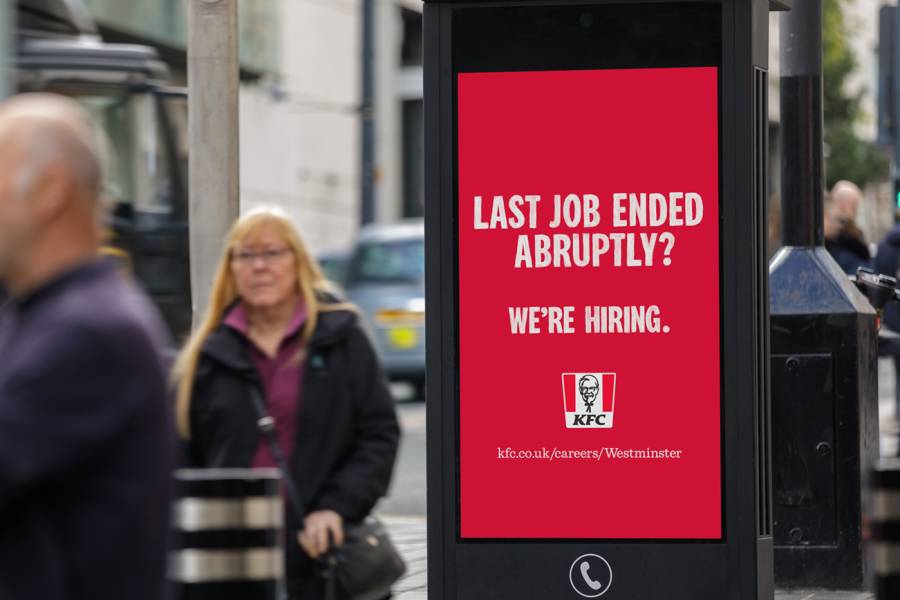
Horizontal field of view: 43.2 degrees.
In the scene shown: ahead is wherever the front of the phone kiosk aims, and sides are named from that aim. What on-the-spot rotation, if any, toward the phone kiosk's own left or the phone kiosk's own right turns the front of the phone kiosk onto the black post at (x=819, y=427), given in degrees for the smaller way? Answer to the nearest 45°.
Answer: approximately 135° to the phone kiosk's own left

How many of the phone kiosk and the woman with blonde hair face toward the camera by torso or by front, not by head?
2

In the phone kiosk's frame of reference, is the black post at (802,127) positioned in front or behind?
behind

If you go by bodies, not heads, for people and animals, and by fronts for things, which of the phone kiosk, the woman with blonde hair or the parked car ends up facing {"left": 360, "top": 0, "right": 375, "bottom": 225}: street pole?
the parked car

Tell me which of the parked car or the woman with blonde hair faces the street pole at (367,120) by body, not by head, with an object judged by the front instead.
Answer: the parked car

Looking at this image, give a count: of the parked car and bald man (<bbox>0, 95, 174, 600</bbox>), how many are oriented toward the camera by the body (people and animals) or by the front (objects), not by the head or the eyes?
0

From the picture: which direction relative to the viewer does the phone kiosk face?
toward the camera

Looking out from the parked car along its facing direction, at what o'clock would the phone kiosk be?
The phone kiosk is roughly at 6 o'clock from the parked car.

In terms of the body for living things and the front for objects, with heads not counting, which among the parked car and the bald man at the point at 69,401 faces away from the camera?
the parked car

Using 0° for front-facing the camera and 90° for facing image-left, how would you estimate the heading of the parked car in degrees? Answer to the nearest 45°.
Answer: approximately 180°
